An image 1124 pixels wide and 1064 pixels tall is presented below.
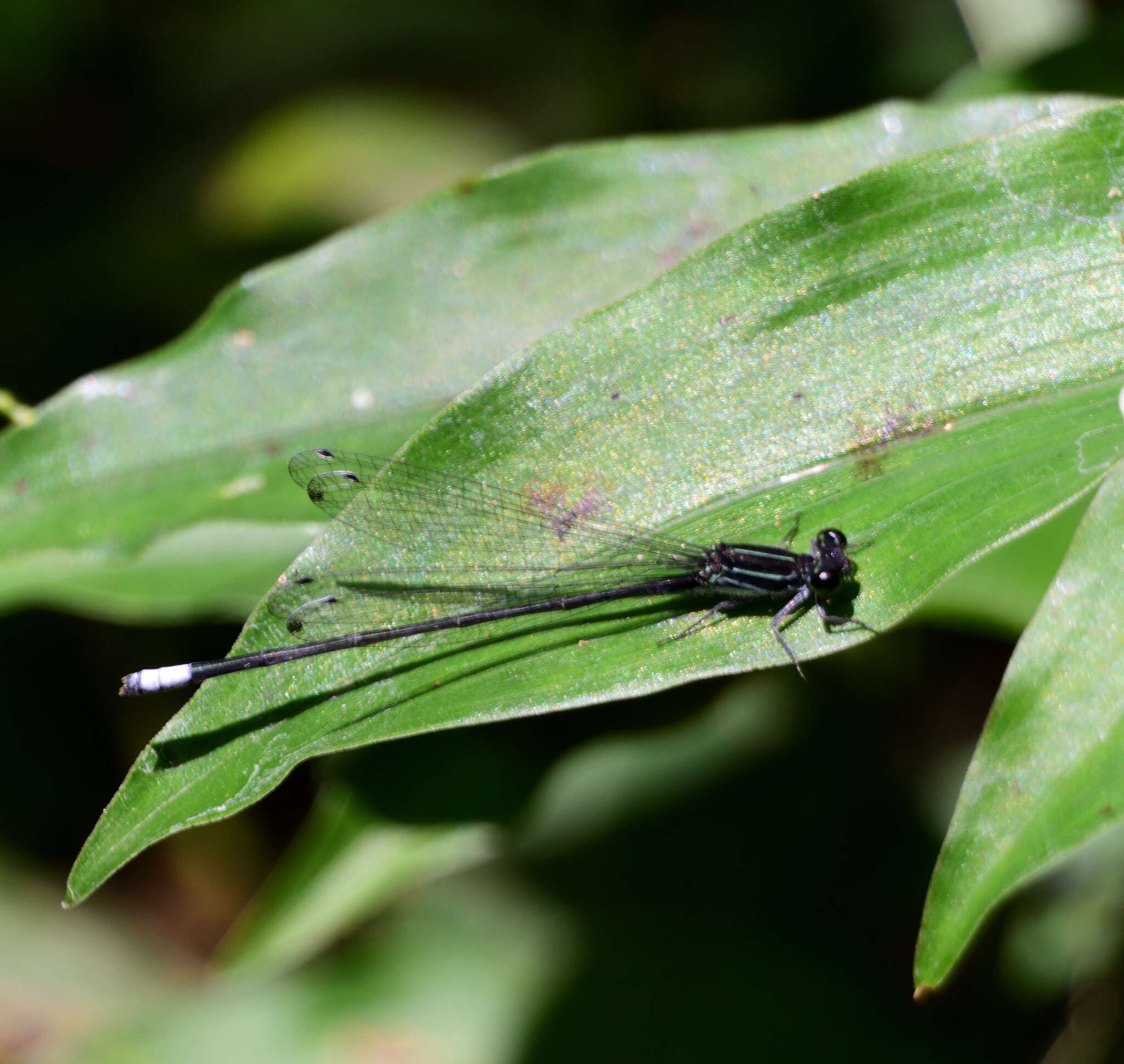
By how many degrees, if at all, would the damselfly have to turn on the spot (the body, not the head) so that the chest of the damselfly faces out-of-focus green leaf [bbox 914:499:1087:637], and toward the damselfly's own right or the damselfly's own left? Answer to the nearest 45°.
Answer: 0° — it already faces it

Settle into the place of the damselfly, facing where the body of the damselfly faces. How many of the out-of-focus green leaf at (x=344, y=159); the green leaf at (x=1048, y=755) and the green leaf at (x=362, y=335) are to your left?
2

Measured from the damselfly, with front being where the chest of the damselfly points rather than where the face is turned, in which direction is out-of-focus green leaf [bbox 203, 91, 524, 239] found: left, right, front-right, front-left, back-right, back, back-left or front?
left

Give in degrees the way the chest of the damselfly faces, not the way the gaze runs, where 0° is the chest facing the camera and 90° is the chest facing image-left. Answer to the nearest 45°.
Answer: approximately 270°
